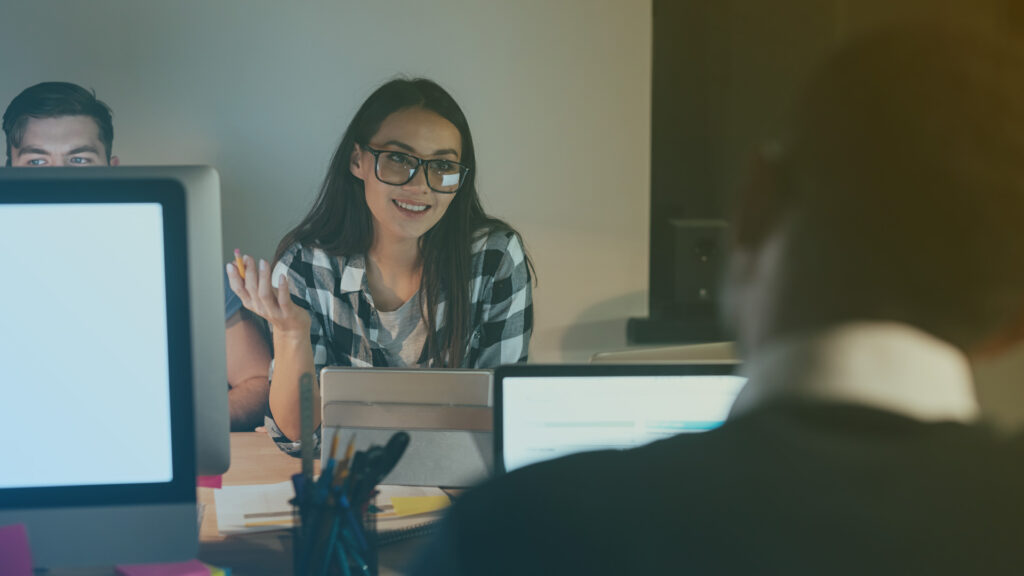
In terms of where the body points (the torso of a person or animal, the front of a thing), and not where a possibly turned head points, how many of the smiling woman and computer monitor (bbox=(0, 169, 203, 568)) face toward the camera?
2

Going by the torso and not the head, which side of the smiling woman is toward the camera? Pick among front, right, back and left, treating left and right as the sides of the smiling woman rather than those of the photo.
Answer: front

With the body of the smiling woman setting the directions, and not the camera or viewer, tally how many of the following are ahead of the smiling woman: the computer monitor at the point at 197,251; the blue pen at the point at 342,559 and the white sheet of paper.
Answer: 3

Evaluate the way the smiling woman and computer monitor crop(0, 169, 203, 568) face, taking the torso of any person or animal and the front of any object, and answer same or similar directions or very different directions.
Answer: same or similar directions

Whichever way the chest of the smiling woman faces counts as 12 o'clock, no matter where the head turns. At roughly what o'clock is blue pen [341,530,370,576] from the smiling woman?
The blue pen is roughly at 12 o'clock from the smiling woman.

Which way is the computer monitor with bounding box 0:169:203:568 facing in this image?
toward the camera

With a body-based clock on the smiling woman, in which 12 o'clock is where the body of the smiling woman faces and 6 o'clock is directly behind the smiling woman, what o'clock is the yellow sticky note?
The yellow sticky note is roughly at 12 o'clock from the smiling woman.

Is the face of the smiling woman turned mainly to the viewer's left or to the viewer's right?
to the viewer's right

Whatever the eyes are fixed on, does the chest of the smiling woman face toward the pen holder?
yes

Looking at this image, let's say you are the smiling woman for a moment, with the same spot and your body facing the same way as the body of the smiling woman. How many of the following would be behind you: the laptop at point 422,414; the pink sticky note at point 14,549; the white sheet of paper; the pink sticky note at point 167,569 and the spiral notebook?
0

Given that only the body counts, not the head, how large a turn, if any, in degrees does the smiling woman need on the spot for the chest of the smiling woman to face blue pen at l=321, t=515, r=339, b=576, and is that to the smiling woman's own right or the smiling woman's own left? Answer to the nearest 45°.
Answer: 0° — they already face it

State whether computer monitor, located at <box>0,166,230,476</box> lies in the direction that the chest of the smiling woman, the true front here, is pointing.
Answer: yes
